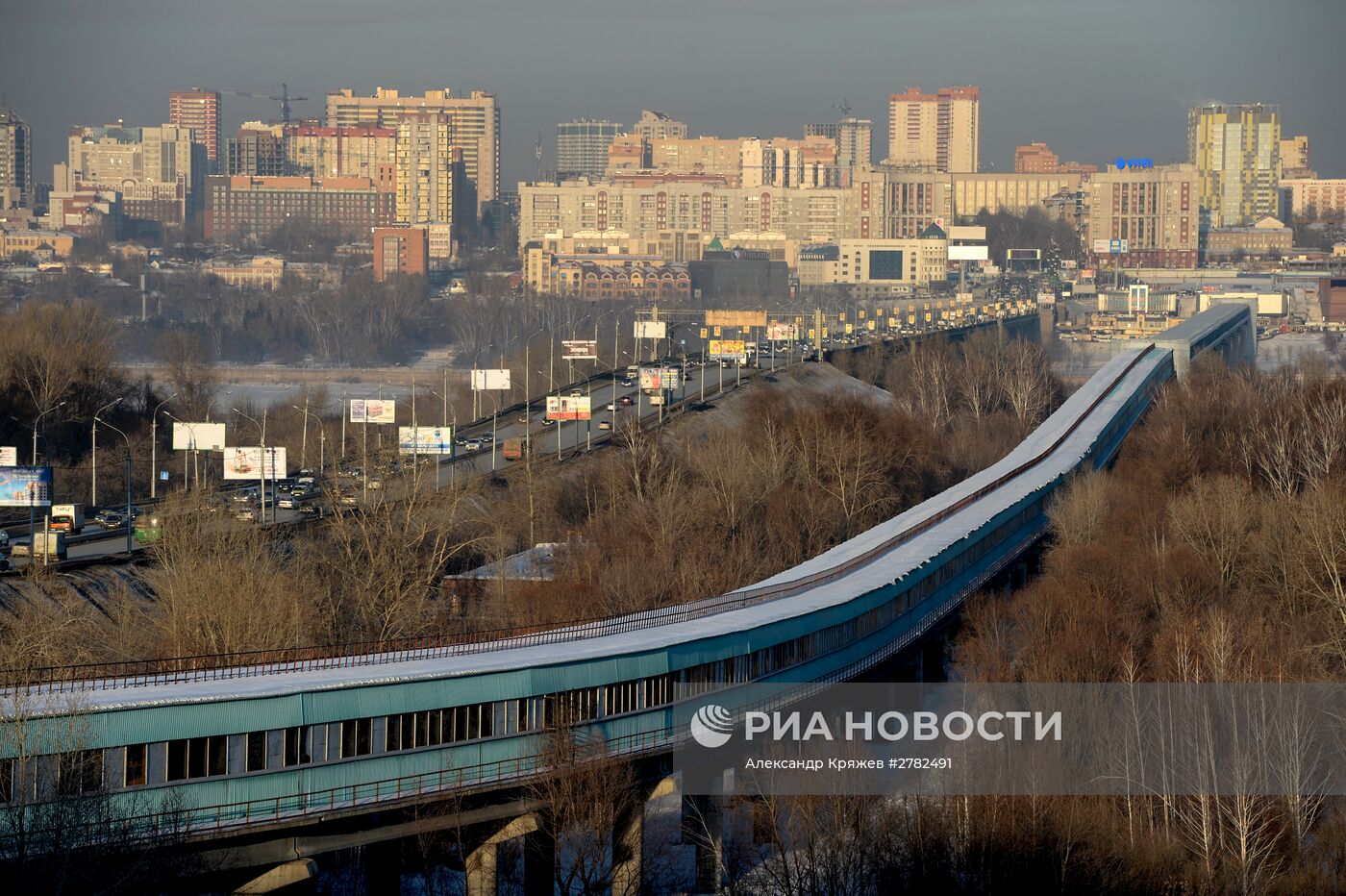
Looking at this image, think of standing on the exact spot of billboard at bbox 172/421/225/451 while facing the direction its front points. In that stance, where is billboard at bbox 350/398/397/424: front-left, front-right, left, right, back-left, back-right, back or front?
back-left

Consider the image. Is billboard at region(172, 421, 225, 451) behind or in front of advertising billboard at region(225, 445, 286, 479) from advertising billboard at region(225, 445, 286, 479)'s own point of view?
behind

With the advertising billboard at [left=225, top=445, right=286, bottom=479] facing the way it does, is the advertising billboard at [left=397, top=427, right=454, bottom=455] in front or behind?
behind

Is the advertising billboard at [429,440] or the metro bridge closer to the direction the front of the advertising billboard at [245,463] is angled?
the metro bridge

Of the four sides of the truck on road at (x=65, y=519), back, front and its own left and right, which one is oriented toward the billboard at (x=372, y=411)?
back

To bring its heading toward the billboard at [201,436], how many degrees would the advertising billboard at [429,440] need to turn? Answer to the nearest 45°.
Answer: approximately 90° to its right

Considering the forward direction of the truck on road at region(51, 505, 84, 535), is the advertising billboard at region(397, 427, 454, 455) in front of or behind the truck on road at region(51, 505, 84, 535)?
behind

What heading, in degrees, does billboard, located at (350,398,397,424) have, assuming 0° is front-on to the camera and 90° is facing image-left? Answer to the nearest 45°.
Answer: approximately 0°

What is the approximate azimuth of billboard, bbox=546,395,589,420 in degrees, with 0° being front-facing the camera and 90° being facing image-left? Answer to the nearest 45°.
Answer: approximately 0°
